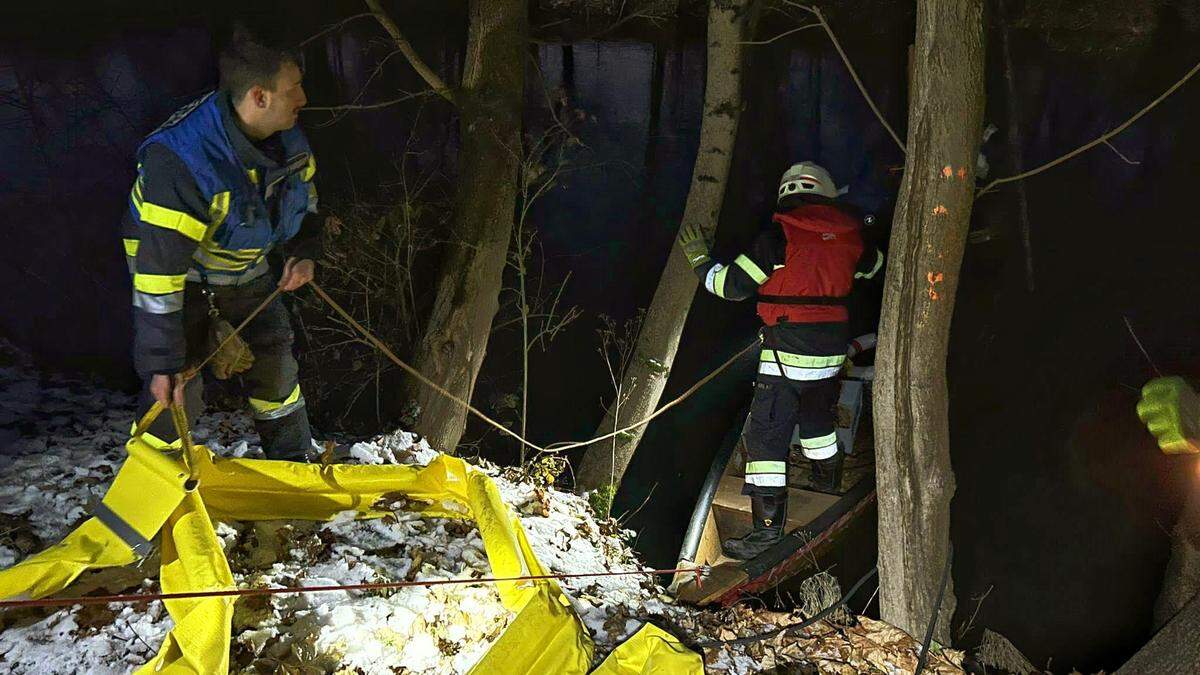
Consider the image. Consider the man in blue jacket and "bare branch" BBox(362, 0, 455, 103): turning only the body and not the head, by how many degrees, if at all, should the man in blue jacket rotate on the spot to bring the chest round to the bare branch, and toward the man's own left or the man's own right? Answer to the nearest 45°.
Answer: approximately 90° to the man's own left

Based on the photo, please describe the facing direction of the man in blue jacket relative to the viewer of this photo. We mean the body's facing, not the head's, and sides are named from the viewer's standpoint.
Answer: facing the viewer and to the right of the viewer

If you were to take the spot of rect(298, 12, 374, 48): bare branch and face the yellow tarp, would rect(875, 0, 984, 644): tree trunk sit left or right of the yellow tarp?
left

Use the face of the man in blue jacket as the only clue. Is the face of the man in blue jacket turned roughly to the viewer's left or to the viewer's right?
to the viewer's right

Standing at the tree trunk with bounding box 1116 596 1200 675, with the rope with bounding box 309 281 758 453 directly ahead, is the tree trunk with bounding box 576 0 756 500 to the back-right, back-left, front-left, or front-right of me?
front-right
